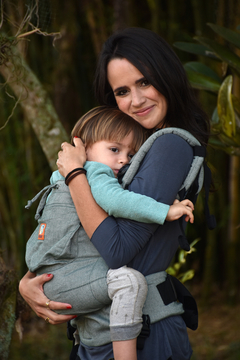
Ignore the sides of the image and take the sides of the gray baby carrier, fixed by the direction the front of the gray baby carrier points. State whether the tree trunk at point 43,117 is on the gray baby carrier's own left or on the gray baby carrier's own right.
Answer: on the gray baby carrier's own right
